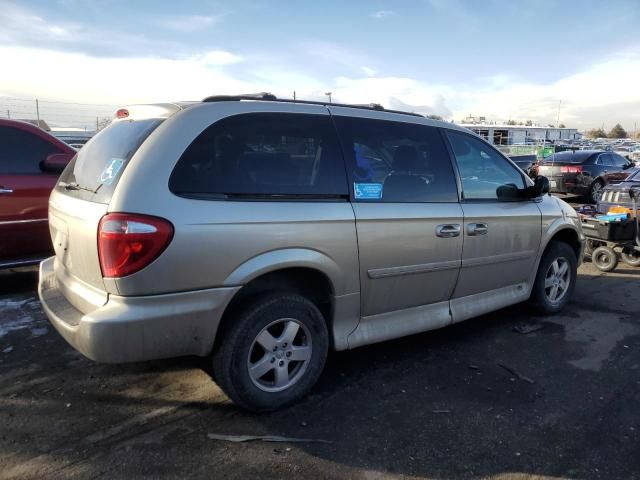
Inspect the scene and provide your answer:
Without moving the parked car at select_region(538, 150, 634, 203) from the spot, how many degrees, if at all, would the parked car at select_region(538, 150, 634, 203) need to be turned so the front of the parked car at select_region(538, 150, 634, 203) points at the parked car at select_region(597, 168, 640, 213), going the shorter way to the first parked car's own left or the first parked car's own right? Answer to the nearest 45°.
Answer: approximately 135° to the first parked car's own right

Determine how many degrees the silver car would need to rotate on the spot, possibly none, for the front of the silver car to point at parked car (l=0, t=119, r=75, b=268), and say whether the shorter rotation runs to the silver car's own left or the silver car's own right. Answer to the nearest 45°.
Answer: approximately 90° to the silver car's own left

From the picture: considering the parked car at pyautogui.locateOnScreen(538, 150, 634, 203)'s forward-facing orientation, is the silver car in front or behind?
behind

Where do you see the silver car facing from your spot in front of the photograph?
facing away from the viewer and to the right of the viewer

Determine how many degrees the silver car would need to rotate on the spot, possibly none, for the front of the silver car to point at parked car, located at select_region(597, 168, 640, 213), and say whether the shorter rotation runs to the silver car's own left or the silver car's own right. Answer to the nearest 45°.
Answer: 0° — it already faces it

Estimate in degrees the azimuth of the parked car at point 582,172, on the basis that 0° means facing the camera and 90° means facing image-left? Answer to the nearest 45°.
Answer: approximately 225°
